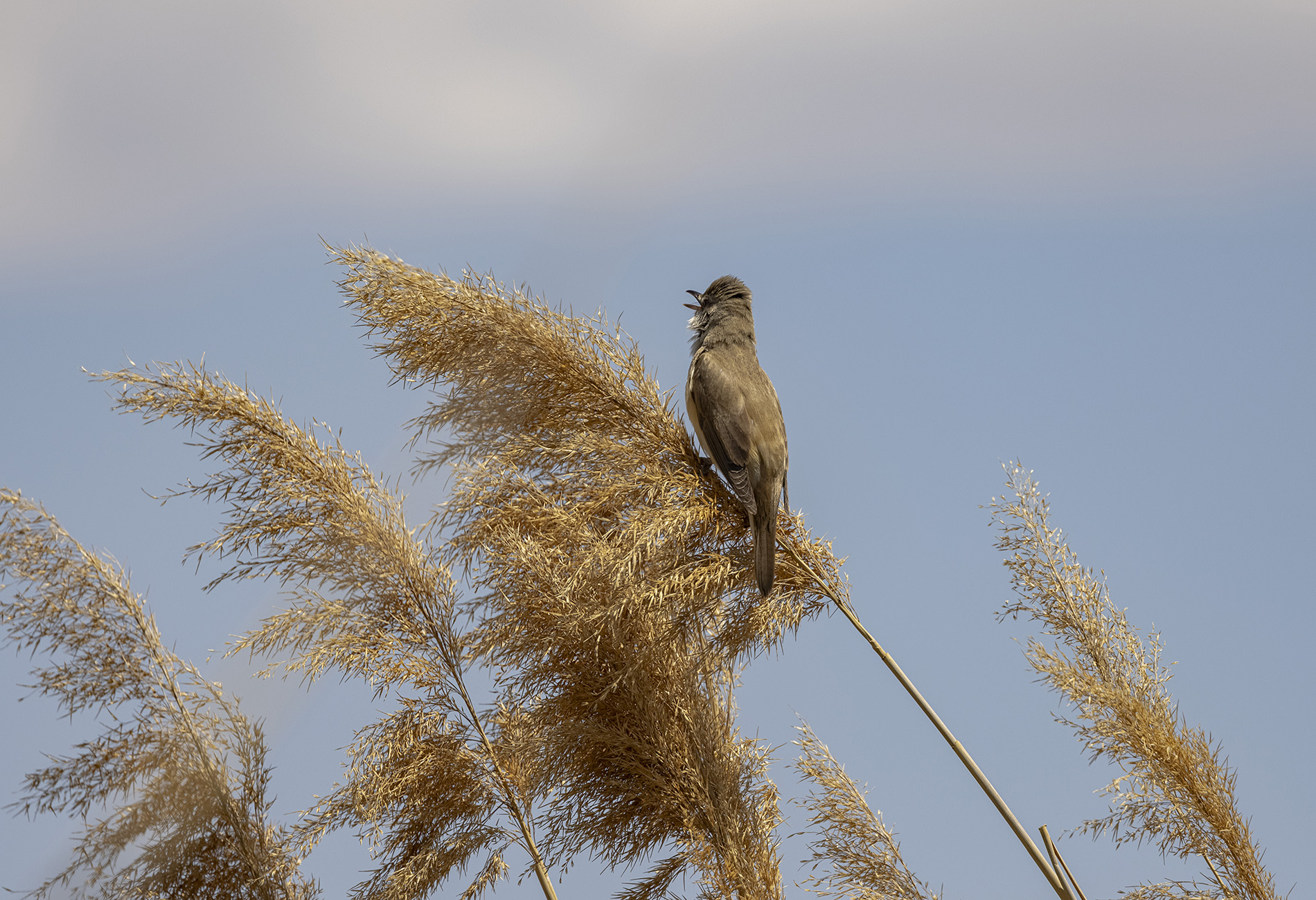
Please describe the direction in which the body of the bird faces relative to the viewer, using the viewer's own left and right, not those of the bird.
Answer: facing away from the viewer and to the left of the viewer
